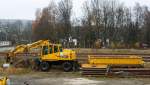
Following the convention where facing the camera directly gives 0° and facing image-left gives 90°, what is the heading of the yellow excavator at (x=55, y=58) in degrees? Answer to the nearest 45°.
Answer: approximately 90°
